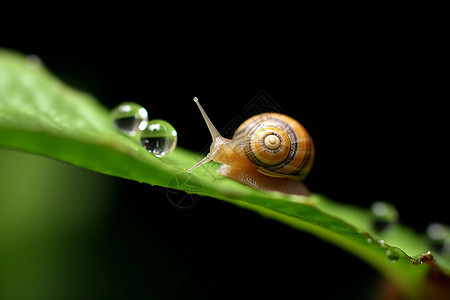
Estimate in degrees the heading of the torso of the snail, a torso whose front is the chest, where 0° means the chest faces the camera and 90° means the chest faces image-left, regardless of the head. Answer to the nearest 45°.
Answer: approximately 90°

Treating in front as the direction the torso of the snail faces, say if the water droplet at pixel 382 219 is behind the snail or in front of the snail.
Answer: behind

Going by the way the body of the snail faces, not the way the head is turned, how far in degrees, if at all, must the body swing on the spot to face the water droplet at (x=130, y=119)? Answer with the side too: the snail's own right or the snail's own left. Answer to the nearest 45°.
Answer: approximately 45° to the snail's own left
